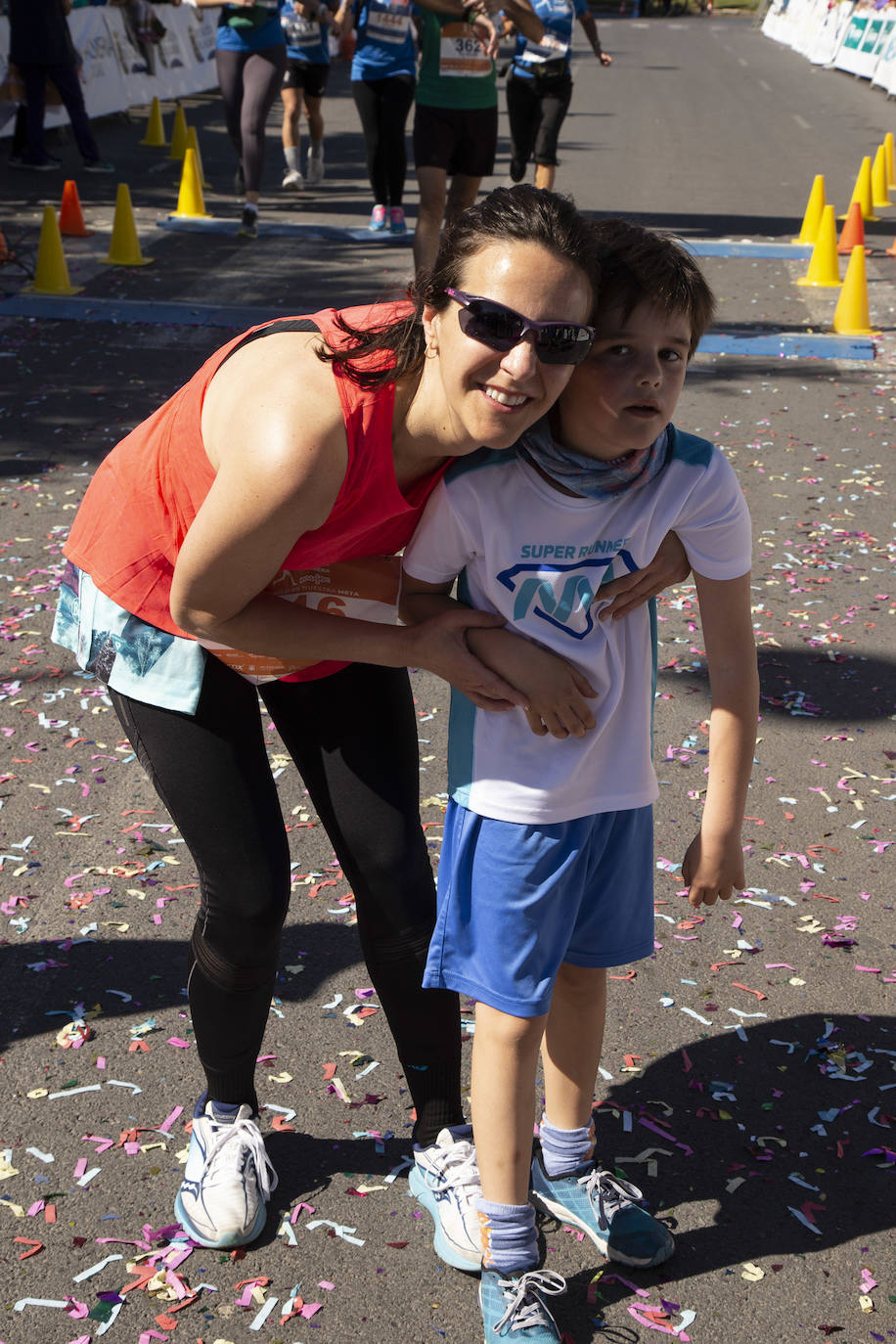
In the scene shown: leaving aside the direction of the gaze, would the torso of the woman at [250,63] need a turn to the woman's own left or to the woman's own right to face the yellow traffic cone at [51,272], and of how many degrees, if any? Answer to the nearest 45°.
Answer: approximately 45° to the woman's own right

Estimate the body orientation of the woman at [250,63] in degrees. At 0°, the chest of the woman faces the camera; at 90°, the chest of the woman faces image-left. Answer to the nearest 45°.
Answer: approximately 0°

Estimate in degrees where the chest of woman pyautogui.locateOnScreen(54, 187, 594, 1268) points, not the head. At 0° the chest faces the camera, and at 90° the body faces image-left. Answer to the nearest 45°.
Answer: approximately 315°
